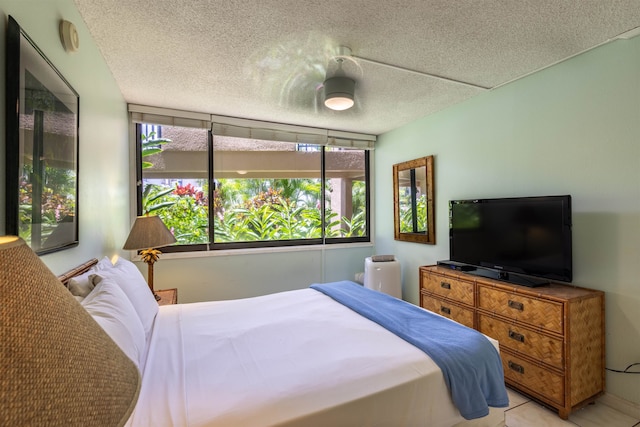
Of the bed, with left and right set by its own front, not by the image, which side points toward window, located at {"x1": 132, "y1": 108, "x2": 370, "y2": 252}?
left

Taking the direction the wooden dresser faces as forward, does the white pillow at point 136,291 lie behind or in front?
in front

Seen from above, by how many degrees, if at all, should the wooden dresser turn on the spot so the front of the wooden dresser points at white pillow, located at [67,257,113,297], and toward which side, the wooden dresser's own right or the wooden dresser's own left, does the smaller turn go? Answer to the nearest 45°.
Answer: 0° — it already faces it

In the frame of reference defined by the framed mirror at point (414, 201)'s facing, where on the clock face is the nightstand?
The nightstand is roughly at 12 o'clock from the framed mirror.

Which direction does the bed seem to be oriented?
to the viewer's right

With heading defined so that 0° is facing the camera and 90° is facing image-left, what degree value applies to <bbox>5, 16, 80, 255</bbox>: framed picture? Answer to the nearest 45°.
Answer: approximately 270°

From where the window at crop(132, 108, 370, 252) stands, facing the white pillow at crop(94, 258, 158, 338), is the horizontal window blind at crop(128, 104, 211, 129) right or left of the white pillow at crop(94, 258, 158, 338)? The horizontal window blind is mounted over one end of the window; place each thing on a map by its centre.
right

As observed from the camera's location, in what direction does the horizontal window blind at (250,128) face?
facing the viewer

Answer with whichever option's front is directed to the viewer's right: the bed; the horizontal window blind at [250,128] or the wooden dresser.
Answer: the bed

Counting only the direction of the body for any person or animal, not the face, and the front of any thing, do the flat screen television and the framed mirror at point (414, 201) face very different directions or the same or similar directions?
same or similar directions

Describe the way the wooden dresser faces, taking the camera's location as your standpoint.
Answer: facing the viewer and to the left of the viewer

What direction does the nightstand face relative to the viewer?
to the viewer's right

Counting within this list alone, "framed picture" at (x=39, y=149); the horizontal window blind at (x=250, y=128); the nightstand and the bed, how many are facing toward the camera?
1

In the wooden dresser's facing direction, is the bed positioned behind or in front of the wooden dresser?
in front

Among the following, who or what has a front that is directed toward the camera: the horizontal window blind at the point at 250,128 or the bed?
the horizontal window blind

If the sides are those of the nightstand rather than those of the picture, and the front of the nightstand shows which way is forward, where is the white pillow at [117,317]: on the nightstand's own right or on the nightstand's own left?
on the nightstand's own right

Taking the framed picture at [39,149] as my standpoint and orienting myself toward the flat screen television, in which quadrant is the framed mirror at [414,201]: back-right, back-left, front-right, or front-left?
front-left

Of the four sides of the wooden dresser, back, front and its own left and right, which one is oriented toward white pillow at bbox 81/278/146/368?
front
